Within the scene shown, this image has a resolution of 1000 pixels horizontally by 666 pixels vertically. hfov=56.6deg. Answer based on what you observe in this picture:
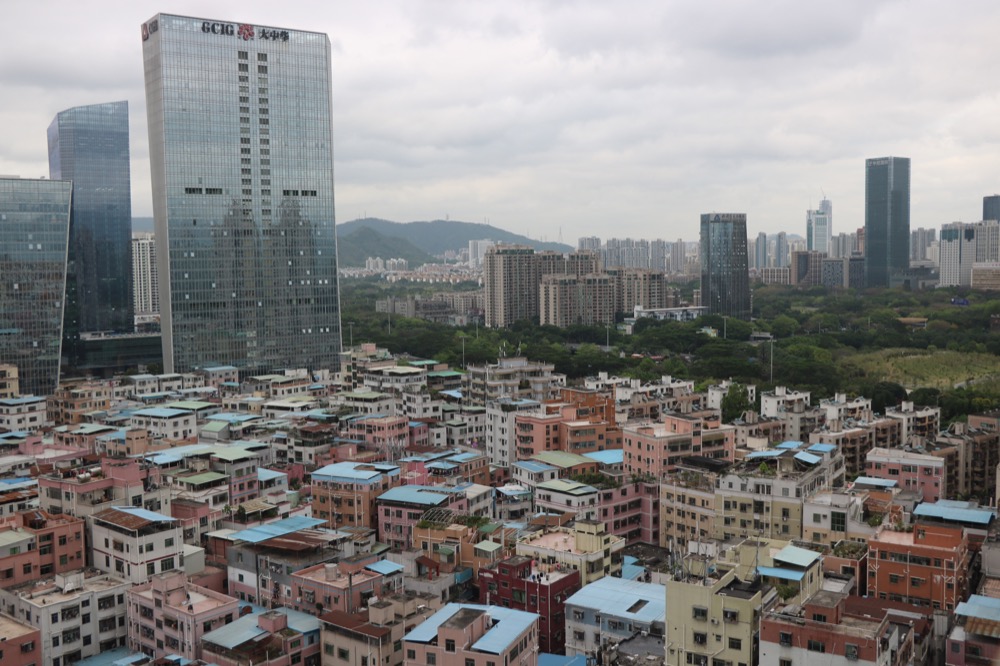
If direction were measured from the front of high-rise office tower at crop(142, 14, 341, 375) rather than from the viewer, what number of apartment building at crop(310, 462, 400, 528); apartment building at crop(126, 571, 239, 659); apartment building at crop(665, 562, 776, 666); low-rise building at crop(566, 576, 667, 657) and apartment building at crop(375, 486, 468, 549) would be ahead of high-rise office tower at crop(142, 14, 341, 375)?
5

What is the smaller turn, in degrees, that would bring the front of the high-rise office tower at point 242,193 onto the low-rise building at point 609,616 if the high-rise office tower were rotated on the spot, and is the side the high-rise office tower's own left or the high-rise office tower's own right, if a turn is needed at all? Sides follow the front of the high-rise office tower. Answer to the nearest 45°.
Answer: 0° — it already faces it

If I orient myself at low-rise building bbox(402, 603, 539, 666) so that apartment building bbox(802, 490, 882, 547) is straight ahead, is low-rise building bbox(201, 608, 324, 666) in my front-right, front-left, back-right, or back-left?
back-left

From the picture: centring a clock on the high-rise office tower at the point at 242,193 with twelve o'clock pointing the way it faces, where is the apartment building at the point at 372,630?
The apartment building is roughly at 12 o'clock from the high-rise office tower.

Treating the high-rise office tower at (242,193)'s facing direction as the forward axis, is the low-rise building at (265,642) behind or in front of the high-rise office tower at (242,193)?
in front

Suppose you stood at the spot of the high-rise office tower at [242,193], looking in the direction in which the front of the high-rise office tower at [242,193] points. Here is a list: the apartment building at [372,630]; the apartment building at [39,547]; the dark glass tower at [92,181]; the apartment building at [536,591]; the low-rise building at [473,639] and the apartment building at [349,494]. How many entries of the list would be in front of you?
5

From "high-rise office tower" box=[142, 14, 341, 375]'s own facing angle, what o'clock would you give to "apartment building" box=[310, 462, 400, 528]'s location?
The apartment building is roughly at 12 o'clock from the high-rise office tower.

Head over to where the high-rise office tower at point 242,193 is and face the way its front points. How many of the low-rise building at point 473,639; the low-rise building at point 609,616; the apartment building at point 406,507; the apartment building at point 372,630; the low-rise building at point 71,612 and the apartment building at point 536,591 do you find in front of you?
6

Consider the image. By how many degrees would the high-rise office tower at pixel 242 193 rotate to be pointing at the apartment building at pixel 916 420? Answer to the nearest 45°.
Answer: approximately 45° to its left

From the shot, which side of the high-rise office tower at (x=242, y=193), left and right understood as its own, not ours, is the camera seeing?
front

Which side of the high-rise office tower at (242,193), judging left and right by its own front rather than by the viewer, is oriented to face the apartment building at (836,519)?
front

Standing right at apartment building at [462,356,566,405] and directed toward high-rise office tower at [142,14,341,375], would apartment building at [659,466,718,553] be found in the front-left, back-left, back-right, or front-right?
back-left

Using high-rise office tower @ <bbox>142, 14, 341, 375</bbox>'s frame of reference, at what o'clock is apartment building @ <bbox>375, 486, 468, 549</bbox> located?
The apartment building is roughly at 12 o'clock from the high-rise office tower.
